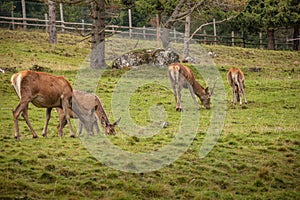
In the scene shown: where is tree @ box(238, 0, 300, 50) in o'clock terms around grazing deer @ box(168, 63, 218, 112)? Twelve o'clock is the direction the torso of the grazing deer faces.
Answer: The tree is roughly at 11 o'clock from the grazing deer.

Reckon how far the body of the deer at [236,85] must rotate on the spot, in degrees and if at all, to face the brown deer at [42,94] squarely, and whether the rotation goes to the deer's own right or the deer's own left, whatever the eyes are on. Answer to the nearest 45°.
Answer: approximately 135° to the deer's own left

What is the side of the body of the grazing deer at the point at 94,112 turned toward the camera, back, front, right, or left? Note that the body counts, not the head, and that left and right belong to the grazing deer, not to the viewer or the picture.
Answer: right

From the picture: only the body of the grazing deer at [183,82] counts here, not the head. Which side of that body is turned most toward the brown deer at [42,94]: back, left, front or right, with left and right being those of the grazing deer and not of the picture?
back

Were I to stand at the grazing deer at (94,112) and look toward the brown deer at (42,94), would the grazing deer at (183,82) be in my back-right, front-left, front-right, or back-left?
back-right

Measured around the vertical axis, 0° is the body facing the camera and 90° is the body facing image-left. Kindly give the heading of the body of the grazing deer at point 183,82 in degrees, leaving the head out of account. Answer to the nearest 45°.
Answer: approximately 225°

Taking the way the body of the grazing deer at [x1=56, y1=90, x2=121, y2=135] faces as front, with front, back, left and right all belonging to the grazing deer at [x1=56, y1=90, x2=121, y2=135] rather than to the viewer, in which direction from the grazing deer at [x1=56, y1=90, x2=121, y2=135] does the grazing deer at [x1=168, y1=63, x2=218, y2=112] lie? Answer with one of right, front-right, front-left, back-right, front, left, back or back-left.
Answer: front-left

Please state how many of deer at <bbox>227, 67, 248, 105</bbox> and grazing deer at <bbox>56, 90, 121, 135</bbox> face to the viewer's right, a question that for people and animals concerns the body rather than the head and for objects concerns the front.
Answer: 1

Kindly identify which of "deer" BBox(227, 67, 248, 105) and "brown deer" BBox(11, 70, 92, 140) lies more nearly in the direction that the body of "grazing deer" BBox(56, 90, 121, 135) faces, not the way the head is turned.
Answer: the deer

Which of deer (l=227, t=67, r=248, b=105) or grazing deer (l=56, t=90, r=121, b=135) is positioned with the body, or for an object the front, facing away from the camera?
the deer

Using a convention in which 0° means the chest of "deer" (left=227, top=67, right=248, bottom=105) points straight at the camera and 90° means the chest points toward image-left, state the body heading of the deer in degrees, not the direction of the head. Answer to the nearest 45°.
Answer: approximately 180°

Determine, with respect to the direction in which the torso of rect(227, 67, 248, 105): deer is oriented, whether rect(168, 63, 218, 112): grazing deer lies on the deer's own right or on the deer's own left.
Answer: on the deer's own left

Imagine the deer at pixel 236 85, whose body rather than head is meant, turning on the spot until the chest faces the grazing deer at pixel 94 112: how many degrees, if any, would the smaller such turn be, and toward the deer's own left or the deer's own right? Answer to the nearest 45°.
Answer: approximately 135° to the deer's own left

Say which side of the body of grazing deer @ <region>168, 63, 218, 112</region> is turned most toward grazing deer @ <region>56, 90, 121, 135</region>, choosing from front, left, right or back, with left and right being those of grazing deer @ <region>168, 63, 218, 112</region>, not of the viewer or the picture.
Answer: back
